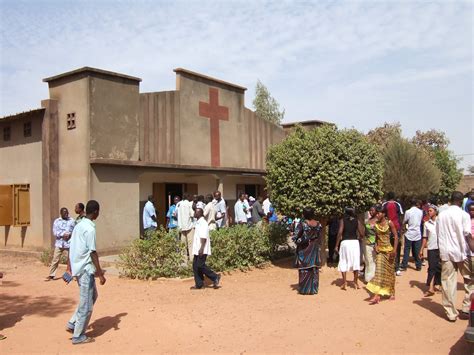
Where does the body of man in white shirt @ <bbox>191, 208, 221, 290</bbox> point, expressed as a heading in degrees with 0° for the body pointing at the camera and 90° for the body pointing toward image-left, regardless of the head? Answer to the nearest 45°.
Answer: approximately 90°

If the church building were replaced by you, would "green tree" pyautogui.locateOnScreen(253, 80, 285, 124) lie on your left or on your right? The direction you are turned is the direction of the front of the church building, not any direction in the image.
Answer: on your left

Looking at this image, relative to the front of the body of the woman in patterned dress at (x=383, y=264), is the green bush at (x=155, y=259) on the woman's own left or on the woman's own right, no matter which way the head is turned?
on the woman's own right

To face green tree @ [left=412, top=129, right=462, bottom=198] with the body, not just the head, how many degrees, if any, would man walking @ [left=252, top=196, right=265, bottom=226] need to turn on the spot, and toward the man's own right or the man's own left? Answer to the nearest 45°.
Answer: approximately 45° to the man's own left

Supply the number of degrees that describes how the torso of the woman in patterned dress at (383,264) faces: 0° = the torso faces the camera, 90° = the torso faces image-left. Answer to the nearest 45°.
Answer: approximately 45°
